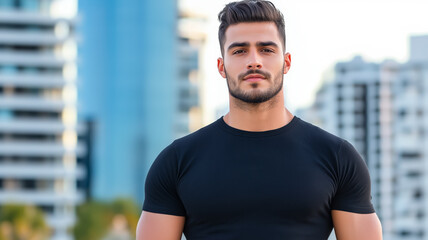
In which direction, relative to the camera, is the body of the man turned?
toward the camera
